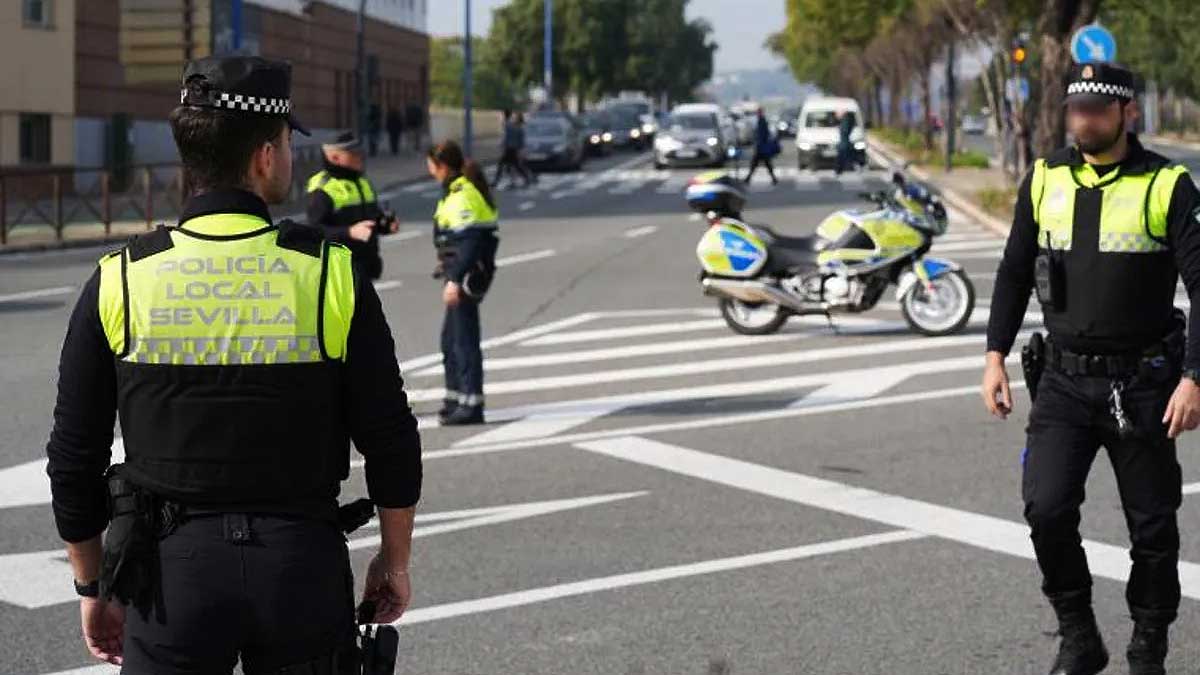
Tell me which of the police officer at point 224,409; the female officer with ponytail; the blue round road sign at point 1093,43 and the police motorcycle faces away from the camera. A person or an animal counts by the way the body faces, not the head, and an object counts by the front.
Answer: the police officer

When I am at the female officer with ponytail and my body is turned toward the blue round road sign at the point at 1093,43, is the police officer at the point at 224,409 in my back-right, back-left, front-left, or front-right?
back-right

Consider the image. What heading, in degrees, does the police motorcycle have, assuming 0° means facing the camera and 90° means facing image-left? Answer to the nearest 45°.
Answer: approximately 270°

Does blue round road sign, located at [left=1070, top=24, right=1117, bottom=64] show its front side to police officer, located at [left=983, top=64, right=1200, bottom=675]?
yes

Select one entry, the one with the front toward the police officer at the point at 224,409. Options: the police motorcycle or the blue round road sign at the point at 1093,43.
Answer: the blue round road sign

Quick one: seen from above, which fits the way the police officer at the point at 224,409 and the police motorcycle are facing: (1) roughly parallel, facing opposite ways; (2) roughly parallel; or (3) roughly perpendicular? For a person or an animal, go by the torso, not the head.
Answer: roughly perpendicular

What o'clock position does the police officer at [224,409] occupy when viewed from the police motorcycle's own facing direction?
The police officer is roughly at 3 o'clock from the police motorcycle.

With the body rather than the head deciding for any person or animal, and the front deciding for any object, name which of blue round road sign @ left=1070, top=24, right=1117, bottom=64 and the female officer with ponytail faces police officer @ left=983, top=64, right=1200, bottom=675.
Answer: the blue round road sign

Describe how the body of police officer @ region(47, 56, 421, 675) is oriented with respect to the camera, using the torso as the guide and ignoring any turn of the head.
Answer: away from the camera

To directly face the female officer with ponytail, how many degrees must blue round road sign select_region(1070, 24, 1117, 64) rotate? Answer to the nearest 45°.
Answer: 0° — it already faces them
